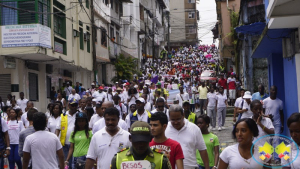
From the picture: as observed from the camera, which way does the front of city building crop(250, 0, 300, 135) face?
facing to the left of the viewer

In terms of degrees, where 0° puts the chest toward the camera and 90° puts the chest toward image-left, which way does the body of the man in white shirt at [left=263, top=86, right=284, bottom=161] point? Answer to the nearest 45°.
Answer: approximately 0°

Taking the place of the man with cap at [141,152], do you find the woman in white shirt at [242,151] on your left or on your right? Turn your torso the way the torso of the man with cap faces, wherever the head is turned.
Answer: on your left

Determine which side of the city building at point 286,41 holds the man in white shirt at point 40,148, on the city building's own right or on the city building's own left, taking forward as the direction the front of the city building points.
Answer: on the city building's own left

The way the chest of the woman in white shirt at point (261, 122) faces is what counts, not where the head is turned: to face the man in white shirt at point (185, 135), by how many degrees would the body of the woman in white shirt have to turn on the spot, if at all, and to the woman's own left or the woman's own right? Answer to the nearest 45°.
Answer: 0° — they already face them

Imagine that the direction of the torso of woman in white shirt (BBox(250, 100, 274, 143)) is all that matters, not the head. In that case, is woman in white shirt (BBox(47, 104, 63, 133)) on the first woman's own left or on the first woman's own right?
on the first woman's own right

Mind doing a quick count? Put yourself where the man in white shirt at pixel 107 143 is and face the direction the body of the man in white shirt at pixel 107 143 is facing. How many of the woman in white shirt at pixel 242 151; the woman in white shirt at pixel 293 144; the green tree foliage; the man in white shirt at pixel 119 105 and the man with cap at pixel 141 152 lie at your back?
2
